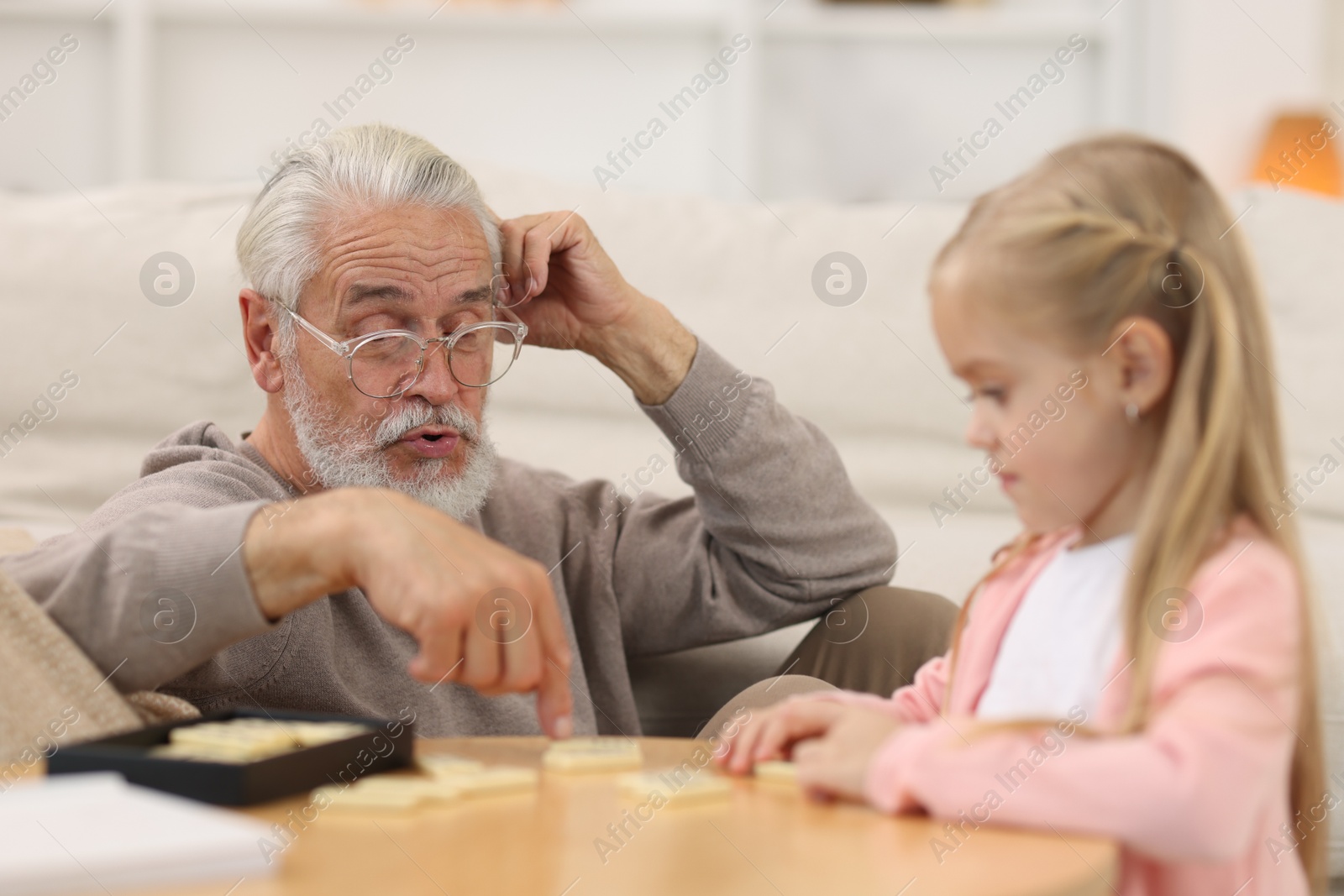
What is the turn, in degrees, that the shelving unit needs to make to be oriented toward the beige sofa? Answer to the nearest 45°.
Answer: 0° — it already faces it

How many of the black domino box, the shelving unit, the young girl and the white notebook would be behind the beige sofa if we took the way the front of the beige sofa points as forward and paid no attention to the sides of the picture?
1

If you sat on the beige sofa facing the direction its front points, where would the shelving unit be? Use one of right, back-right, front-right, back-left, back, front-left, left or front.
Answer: back

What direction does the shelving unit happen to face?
toward the camera

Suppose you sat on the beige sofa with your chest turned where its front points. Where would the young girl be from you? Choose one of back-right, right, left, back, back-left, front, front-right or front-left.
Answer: front

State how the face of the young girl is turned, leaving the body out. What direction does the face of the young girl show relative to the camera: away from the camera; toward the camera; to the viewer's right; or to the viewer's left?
to the viewer's left

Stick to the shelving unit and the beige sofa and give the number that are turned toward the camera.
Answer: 2

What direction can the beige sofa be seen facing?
toward the camera

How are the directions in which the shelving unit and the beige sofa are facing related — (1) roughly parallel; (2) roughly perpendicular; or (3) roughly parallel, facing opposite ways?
roughly parallel

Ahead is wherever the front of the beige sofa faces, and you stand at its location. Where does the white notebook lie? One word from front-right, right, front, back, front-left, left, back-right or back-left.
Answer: front

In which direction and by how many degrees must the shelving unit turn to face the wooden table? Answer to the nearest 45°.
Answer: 0° — it already faces it

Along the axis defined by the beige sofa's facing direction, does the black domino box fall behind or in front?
in front

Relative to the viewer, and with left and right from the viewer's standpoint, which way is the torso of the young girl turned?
facing the viewer and to the left of the viewer

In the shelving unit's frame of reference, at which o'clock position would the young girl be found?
The young girl is roughly at 12 o'clock from the shelving unit.
